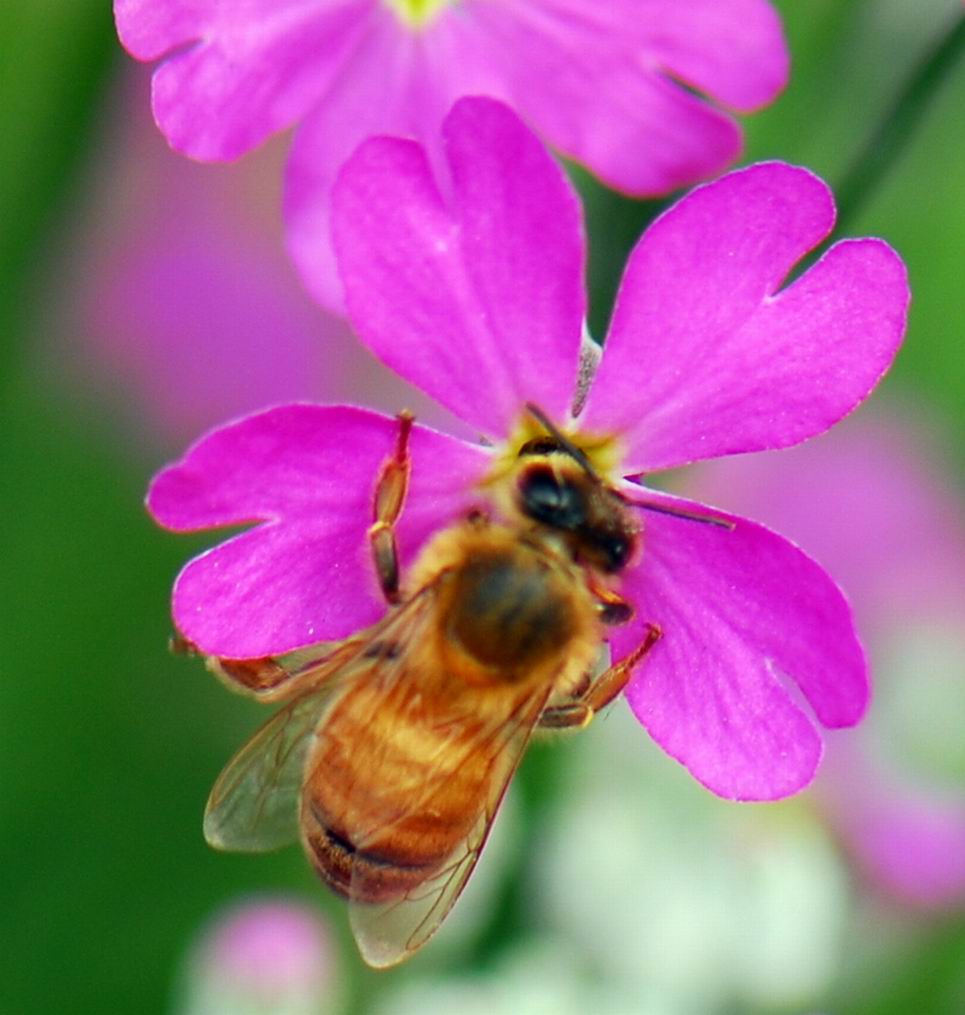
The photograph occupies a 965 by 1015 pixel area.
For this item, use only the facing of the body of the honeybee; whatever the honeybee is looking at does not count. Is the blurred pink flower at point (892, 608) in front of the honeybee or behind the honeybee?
in front

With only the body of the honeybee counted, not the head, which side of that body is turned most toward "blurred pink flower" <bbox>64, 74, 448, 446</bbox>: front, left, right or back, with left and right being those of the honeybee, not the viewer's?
left

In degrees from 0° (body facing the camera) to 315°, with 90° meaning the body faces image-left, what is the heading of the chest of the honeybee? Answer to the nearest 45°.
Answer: approximately 225°
